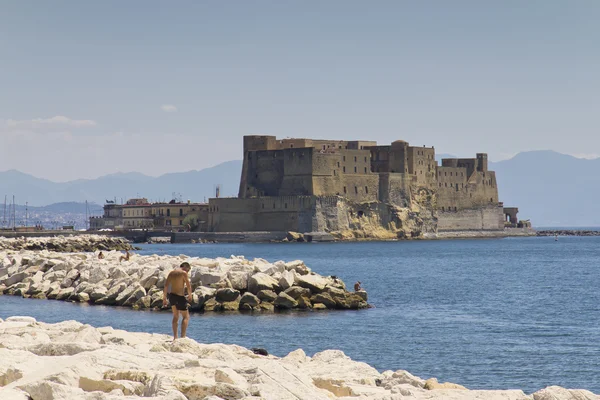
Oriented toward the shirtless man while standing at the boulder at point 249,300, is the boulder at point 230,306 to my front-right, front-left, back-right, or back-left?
front-right

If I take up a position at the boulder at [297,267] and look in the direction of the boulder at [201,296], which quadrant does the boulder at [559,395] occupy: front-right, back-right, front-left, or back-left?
front-left

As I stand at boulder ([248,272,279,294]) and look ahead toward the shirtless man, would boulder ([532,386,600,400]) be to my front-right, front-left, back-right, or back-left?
front-left

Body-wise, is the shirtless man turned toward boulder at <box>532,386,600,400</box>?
no
